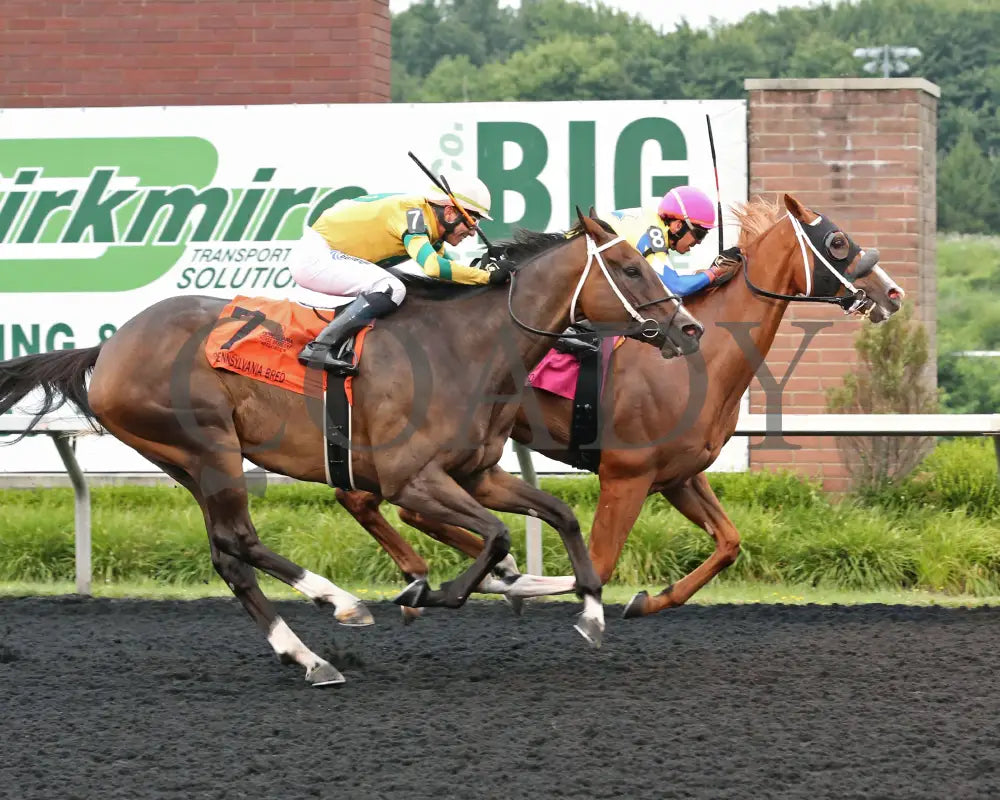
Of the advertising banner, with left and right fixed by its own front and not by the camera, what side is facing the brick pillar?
left

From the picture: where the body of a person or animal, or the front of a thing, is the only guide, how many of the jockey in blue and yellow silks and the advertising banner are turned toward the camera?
1

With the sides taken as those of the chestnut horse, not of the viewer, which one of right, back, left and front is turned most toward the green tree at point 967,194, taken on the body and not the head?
left

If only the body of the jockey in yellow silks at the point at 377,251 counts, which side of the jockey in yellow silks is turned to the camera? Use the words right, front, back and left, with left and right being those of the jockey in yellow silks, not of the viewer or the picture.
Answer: right

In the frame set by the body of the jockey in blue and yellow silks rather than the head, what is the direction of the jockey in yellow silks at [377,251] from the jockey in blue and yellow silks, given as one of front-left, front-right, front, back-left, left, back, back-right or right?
back-right

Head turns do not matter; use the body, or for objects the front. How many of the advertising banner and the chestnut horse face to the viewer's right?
1

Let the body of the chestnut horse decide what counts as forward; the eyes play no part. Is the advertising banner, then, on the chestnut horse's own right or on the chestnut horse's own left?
on the chestnut horse's own left

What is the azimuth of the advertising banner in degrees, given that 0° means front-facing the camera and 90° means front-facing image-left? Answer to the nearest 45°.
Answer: approximately 0°

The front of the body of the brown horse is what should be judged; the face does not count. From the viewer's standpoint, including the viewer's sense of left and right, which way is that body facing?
facing to the right of the viewer

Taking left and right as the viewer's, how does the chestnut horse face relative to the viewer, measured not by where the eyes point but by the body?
facing to the right of the viewer

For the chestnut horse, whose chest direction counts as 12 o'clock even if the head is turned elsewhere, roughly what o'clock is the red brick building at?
The red brick building is roughly at 8 o'clock from the chestnut horse.
